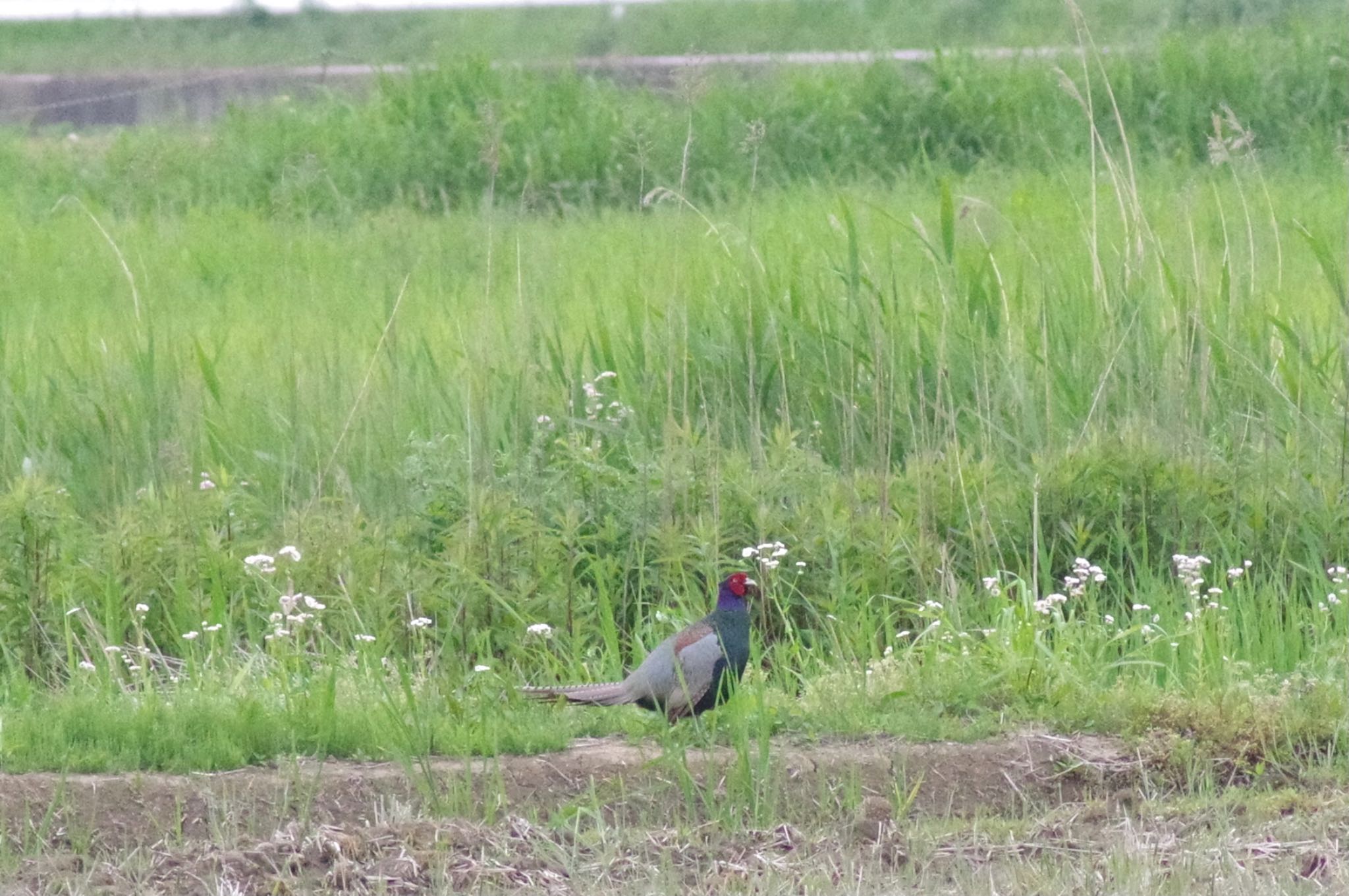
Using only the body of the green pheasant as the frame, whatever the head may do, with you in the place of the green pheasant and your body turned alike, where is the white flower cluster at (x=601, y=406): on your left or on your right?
on your left

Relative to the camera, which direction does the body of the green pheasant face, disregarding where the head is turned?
to the viewer's right

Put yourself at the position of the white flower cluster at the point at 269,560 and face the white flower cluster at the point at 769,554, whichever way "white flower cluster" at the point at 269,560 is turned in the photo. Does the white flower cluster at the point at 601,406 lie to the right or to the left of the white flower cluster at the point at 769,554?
left

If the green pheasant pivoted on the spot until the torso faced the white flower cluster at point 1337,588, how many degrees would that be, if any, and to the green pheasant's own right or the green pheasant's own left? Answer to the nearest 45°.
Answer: approximately 45° to the green pheasant's own left

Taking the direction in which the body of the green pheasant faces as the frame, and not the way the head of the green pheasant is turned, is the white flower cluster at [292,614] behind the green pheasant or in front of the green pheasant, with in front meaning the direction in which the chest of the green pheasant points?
behind

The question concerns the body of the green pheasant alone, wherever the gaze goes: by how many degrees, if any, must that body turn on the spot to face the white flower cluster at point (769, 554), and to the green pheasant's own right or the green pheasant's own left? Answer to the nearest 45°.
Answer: approximately 90° to the green pheasant's own left

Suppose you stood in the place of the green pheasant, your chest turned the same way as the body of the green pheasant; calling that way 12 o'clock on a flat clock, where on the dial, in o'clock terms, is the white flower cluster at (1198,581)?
The white flower cluster is roughly at 11 o'clock from the green pheasant.
